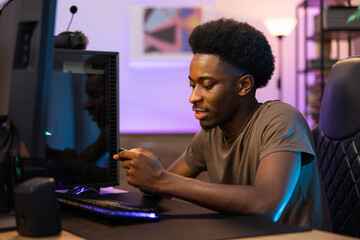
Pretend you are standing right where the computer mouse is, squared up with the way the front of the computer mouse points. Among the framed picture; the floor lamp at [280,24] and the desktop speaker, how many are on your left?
1

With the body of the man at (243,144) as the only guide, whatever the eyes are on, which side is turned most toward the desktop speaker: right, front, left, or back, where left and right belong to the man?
front

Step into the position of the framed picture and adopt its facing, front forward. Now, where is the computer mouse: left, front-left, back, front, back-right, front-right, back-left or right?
front

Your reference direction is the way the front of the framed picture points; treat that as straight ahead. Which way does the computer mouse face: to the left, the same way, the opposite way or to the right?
to the right

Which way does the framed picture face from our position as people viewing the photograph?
facing the viewer

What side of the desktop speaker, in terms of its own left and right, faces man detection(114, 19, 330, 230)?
front

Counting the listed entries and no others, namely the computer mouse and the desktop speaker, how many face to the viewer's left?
1

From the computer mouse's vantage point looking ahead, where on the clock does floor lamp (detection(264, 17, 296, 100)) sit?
The floor lamp is roughly at 4 o'clock from the computer mouse.

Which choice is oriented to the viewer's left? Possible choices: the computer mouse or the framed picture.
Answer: the computer mouse

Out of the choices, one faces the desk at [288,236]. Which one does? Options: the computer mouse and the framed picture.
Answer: the framed picture

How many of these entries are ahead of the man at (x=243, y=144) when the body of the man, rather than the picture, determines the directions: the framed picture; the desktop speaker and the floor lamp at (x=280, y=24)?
1

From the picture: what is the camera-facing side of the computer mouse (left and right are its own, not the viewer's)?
left

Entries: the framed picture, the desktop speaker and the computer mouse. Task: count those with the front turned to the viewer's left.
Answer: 1

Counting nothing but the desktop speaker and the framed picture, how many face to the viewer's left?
0
